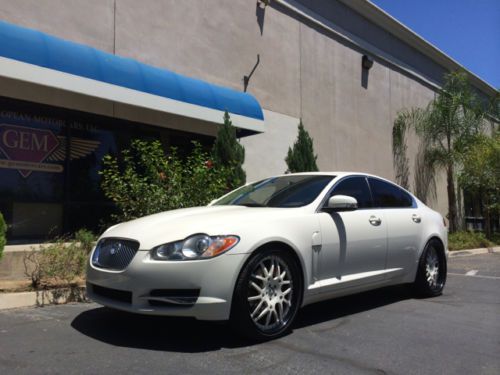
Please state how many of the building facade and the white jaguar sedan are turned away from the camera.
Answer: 0

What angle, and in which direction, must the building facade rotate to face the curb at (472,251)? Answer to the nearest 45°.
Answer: approximately 90° to its left

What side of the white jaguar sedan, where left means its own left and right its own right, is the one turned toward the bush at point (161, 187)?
right

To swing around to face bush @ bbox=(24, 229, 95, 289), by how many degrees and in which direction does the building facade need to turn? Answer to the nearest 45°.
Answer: approximately 45° to its right

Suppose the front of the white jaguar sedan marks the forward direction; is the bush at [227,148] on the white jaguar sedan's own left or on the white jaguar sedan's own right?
on the white jaguar sedan's own right

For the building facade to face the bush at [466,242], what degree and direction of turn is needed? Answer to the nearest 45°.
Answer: approximately 90° to its left

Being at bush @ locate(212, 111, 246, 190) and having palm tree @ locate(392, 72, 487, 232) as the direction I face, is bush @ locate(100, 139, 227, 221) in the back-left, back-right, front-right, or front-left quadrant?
back-right

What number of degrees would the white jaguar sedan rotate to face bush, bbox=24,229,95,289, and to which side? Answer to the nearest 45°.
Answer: approximately 90° to its right

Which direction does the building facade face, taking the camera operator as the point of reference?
facing the viewer and to the right of the viewer

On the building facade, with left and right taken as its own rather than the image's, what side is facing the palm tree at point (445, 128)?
left

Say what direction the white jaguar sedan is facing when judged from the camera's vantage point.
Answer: facing the viewer and to the left of the viewer

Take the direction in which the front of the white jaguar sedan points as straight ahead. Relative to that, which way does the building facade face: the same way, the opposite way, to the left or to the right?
to the left

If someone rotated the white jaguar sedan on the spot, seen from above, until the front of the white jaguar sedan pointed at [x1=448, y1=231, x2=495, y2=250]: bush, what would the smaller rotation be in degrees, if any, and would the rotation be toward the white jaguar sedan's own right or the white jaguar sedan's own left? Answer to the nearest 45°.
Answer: approximately 180°
